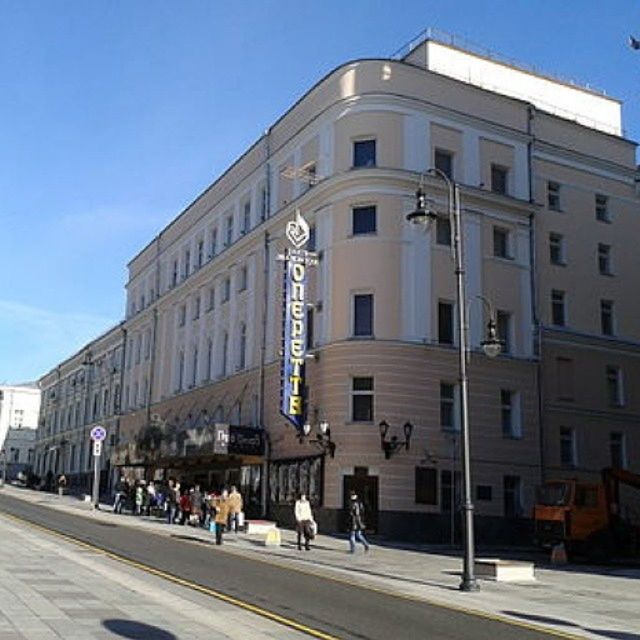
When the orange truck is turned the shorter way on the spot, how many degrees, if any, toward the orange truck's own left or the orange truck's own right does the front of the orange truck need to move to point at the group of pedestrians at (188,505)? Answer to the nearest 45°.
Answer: approximately 45° to the orange truck's own right

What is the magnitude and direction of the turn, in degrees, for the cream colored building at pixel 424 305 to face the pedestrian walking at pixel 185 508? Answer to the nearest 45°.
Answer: approximately 45° to its right

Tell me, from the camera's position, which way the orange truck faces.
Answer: facing the viewer and to the left of the viewer

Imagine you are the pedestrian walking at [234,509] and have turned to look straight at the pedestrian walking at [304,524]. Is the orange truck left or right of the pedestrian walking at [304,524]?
left

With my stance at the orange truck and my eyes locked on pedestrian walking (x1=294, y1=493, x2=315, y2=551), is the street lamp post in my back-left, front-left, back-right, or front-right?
front-left

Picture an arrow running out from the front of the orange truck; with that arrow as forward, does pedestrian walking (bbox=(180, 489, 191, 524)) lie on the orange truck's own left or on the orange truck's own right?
on the orange truck's own right

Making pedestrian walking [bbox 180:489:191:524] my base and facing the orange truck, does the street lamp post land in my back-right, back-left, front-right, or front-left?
front-right

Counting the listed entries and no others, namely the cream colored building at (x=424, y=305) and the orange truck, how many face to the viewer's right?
0

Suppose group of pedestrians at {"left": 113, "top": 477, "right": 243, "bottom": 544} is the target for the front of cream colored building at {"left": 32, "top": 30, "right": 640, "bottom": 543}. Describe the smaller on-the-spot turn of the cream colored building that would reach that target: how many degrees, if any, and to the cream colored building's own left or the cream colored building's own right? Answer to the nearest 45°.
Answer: approximately 45° to the cream colored building's own right
